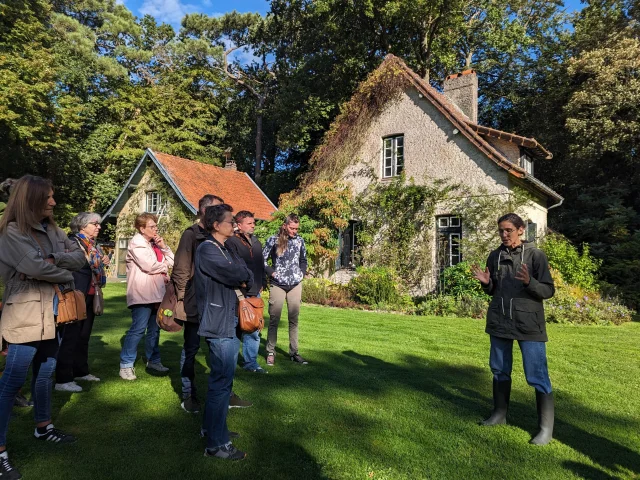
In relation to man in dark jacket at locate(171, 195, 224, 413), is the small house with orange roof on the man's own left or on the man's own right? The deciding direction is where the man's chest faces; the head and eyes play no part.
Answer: on the man's own left

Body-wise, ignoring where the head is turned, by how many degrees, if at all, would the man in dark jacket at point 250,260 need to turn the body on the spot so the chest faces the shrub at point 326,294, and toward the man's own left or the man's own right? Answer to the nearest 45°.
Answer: approximately 135° to the man's own left

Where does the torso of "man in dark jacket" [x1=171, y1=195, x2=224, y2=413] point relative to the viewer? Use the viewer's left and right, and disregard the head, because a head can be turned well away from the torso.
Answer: facing to the right of the viewer

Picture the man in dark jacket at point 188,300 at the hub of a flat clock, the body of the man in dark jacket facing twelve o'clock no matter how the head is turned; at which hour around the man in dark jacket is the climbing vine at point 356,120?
The climbing vine is roughly at 10 o'clock from the man in dark jacket.
